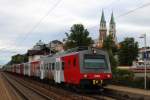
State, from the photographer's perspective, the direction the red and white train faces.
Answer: facing the viewer and to the right of the viewer
